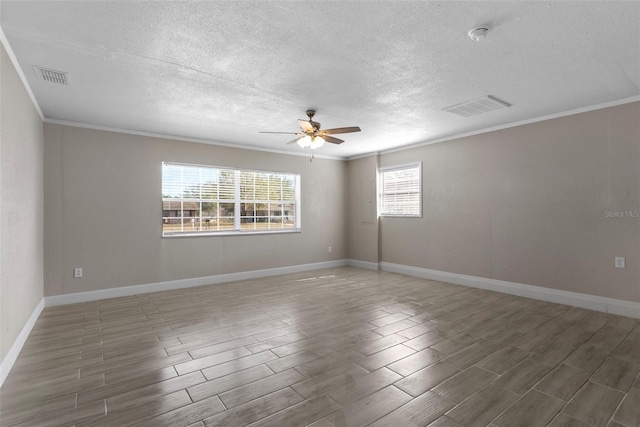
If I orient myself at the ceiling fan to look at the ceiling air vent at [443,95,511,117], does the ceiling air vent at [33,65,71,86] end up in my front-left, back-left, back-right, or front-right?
back-right

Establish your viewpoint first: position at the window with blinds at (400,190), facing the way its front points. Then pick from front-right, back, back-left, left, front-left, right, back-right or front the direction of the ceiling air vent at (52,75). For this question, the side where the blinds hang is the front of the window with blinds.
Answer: front

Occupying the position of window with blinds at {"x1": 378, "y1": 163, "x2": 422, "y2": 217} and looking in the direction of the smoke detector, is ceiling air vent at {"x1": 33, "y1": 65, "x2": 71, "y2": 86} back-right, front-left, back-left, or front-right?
front-right

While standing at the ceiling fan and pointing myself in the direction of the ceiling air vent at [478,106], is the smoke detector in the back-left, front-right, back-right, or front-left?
front-right

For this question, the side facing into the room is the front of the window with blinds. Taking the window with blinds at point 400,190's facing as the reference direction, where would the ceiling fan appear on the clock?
The ceiling fan is roughly at 11 o'clock from the window with blinds.

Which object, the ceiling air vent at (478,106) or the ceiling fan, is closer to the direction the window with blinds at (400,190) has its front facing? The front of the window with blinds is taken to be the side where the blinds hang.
the ceiling fan

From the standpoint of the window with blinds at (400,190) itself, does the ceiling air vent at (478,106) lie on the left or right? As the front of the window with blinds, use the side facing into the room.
on its left

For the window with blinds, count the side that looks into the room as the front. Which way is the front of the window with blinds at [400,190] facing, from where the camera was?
facing the viewer and to the left of the viewer

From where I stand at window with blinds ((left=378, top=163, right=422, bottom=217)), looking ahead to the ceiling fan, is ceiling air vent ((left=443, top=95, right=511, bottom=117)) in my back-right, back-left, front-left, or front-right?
front-left

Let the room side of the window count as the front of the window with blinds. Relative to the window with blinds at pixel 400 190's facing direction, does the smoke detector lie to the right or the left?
on its left

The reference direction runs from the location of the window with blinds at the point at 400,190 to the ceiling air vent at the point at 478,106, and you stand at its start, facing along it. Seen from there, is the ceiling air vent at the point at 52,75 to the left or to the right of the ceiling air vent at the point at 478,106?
right

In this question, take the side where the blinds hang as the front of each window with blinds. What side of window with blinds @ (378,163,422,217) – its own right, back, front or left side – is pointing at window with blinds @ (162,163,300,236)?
front
